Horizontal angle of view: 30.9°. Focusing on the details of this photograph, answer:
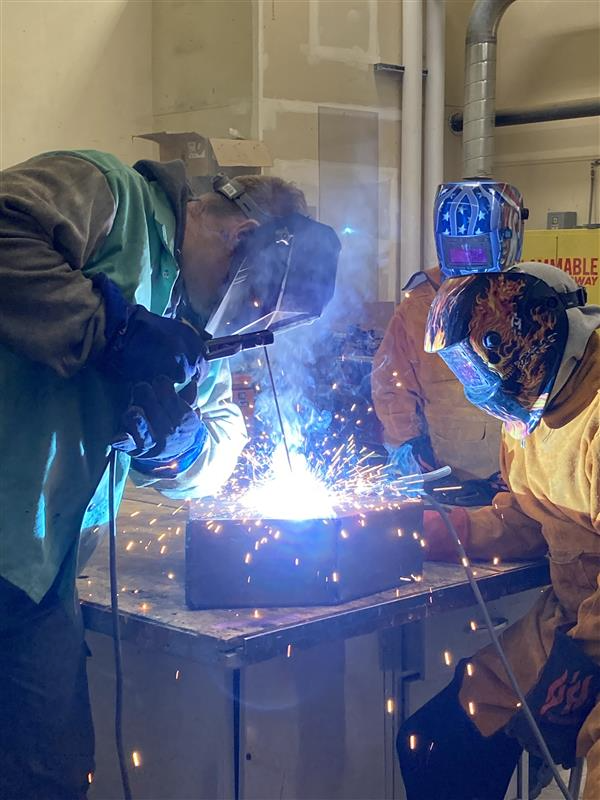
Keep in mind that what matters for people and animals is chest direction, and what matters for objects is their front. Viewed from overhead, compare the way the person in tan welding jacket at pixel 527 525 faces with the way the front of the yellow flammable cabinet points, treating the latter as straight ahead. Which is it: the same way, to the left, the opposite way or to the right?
to the right

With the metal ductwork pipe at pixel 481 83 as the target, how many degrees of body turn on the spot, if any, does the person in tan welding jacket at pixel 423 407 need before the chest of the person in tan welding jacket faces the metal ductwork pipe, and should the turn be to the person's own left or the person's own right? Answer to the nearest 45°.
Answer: approximately 135° to the person's own right

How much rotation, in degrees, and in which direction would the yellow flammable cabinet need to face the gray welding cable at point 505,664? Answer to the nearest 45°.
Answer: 0° — it already faces it

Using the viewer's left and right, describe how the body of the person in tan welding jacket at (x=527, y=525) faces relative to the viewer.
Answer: facing to the left of the viewer

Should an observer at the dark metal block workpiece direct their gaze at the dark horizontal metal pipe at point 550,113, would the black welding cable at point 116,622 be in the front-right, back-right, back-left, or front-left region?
back-left

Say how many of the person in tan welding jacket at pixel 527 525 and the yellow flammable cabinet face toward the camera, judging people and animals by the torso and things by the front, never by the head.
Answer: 1

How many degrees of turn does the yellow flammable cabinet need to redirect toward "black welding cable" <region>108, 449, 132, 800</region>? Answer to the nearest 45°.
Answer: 0° — it already faces it

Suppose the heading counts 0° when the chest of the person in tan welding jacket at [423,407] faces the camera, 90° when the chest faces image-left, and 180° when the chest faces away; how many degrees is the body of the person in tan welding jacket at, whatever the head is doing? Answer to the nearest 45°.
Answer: approximately 45°
